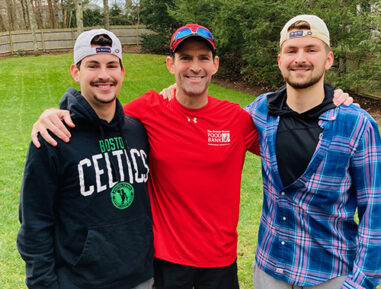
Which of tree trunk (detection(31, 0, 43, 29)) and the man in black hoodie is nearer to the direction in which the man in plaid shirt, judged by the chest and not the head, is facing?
the man in black hoodie

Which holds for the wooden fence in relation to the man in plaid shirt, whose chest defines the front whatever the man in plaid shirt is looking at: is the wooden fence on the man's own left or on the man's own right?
on the man's own right

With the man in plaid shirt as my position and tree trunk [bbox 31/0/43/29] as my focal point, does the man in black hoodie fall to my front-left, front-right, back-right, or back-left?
front-left

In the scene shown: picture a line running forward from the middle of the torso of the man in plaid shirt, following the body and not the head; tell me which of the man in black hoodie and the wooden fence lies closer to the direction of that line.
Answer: the man in black hoodie

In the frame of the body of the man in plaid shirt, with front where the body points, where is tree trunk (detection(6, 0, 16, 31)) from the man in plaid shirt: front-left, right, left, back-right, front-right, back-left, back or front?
right

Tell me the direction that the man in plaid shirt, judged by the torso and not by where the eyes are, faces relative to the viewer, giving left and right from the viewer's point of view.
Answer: facing the viewer and to the left of the viewer

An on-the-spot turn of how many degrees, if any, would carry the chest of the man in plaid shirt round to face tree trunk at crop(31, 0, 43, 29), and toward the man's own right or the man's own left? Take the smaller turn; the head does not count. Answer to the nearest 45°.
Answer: approximately 90° to the man's own right

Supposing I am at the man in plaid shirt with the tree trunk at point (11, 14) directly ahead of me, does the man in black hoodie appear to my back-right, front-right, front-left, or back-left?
front-left

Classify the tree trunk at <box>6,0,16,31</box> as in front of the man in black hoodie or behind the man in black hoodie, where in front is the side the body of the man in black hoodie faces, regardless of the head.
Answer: behind

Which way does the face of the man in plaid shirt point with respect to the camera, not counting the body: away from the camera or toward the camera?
toward the camera

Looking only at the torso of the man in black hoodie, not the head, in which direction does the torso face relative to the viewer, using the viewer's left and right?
facing the viewer and to the right of the viewer

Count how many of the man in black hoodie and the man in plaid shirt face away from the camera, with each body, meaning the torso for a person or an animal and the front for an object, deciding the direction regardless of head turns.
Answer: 0

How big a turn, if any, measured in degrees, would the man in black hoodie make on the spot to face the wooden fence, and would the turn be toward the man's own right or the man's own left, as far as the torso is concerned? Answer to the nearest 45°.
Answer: approximately 135° to the man's own left

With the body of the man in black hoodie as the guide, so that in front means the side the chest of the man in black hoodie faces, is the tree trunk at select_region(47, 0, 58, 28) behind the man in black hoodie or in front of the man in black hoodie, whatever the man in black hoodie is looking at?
behind

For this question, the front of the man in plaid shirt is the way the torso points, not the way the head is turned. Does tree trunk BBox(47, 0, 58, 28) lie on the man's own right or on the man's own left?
on the man's own right
